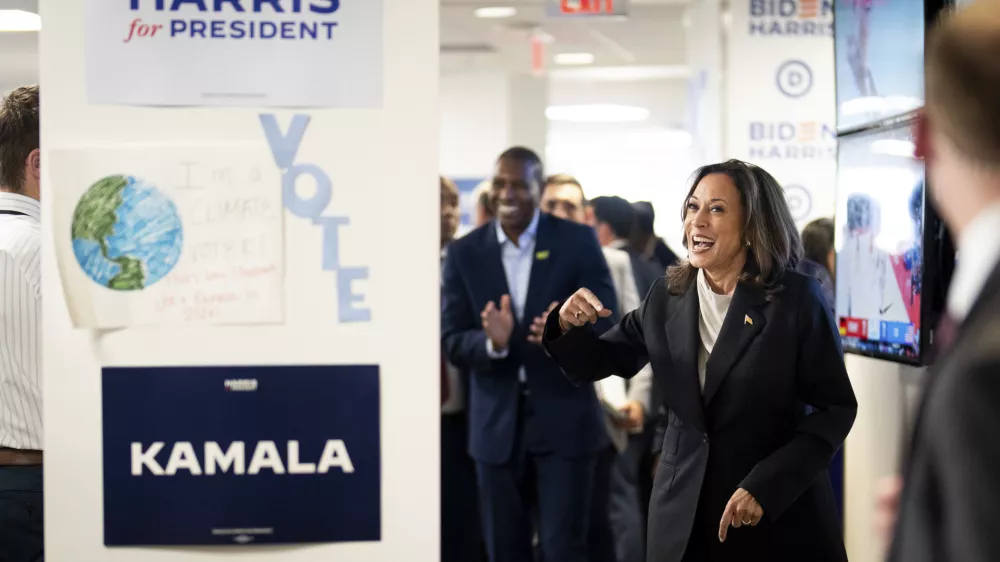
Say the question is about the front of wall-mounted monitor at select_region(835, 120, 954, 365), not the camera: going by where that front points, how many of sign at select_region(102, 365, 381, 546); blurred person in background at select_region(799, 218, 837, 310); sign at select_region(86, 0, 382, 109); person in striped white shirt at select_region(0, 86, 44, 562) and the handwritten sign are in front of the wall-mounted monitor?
4

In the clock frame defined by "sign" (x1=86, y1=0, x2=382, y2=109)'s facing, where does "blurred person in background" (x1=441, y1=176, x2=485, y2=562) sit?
The blurred person in background is roughly at 7 o'clock from the sign.

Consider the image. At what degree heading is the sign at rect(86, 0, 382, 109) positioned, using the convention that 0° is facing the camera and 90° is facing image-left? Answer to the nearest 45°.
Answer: approximately 0°

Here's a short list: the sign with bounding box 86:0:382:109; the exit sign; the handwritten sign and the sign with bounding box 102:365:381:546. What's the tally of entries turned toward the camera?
4

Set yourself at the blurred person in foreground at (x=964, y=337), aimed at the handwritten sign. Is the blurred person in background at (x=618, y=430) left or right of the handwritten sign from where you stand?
right

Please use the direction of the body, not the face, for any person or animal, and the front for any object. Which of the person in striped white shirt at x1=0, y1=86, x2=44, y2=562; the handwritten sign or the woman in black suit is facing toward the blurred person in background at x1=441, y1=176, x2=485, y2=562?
the person in striped white shirt at x1=0, y1=86, x2=44, y2=562

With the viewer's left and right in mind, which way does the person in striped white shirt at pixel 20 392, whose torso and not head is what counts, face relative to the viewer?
facing away from the viewer and to the right of the viewer

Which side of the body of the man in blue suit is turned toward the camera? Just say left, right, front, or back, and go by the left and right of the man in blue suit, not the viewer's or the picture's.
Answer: front

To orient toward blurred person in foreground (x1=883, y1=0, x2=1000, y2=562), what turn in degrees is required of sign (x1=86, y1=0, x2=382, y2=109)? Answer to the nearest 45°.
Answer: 0° — it already faces them

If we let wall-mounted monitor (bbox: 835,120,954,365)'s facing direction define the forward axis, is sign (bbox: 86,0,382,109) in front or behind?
in front

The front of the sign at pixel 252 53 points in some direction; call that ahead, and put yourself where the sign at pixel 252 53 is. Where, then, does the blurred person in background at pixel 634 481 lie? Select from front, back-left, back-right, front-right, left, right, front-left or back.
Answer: back-left

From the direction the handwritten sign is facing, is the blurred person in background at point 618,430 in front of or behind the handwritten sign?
behind

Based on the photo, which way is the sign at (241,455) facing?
toward the camera

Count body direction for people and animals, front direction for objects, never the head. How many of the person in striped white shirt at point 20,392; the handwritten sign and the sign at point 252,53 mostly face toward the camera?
2

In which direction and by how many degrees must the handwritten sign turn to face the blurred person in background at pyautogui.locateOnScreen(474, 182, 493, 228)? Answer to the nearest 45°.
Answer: approximately 135° to its left

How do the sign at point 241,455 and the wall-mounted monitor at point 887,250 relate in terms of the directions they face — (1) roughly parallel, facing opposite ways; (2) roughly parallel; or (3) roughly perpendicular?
roughly perpendicular

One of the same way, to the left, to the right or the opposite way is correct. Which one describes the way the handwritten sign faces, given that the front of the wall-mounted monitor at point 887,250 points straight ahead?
to the left

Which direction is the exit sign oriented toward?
toward the camera
